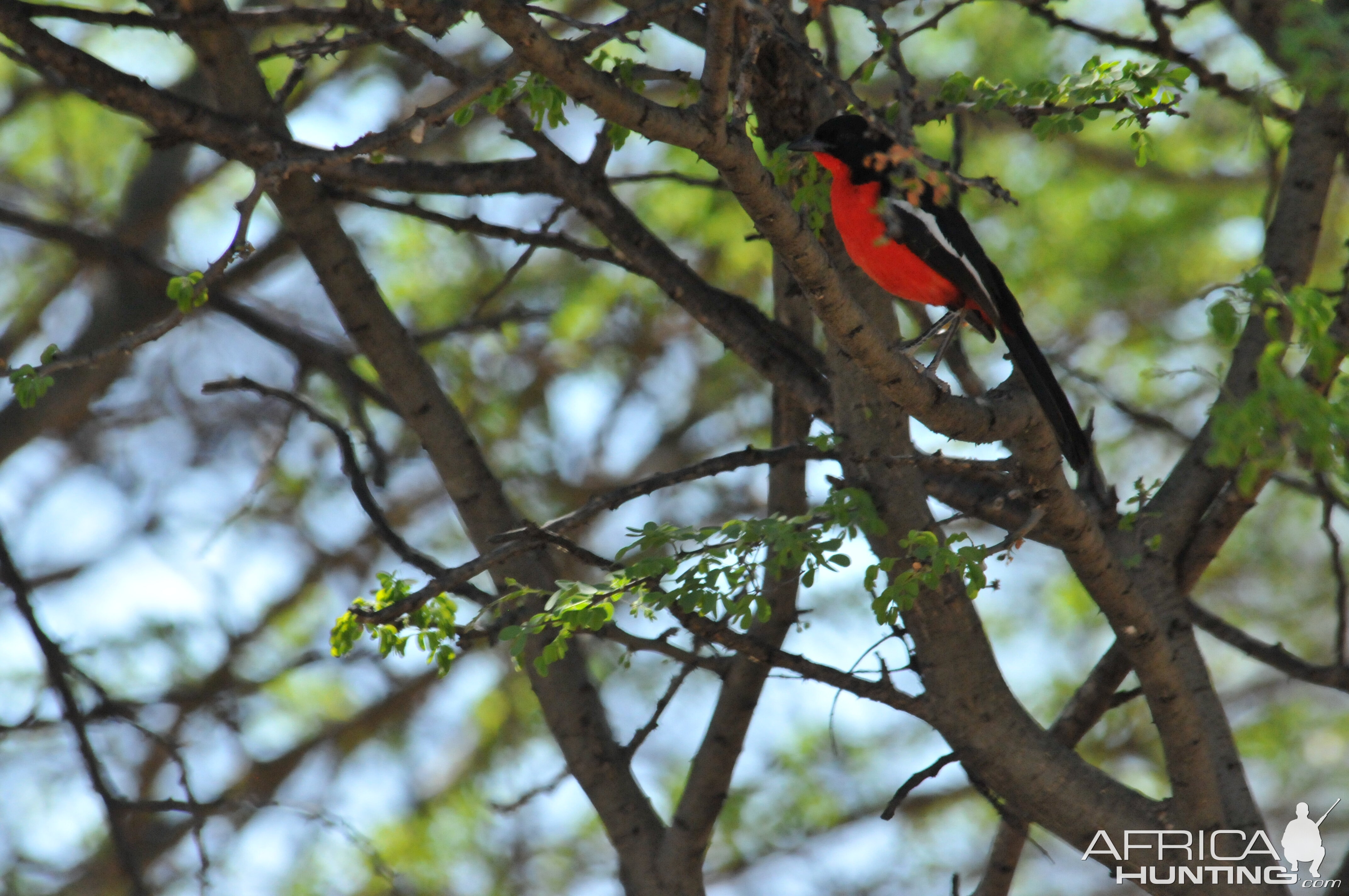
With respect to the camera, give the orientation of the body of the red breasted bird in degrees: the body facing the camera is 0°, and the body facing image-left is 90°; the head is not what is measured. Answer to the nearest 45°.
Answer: approximately 90°
